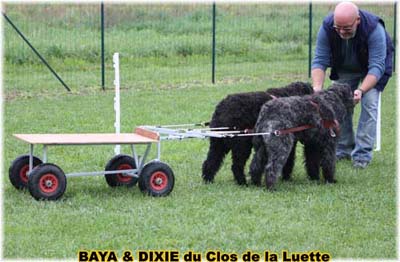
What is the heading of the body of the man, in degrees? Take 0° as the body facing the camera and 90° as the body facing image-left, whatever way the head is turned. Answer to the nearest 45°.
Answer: approximately 45°

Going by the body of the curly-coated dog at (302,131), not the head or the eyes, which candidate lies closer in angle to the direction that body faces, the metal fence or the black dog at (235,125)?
the metal fence

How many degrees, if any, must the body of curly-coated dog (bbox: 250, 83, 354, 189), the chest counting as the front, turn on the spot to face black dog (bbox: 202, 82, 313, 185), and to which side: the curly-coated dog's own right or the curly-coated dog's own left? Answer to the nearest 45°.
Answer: approximately 135° to the curly-coated dog's own left

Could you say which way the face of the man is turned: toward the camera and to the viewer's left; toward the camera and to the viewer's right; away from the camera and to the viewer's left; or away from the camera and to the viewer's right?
toward the camera and to the viewer's left

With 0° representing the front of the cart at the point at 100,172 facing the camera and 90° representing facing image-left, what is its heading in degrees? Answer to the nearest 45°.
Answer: approximately 270°

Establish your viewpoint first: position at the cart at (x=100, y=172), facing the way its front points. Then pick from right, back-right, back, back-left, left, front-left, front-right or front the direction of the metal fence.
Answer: left

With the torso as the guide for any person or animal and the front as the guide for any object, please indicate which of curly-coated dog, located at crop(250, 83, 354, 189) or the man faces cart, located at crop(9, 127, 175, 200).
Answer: the man

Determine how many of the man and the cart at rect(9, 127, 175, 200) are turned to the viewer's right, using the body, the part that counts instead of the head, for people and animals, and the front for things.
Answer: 1

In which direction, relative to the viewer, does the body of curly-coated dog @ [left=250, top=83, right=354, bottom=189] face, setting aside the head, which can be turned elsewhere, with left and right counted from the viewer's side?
facing away from the viewer and to the right of the viewer

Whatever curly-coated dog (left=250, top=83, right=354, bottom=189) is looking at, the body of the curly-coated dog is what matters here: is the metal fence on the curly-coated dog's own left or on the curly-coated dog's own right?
on the curly-coated dog's own left

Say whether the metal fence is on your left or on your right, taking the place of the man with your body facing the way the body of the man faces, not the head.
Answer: on your right

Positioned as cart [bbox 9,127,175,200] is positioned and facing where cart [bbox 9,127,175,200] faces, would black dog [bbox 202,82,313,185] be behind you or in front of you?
in front

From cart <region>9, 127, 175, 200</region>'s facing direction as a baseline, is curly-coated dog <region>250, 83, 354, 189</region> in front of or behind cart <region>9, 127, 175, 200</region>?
in front
